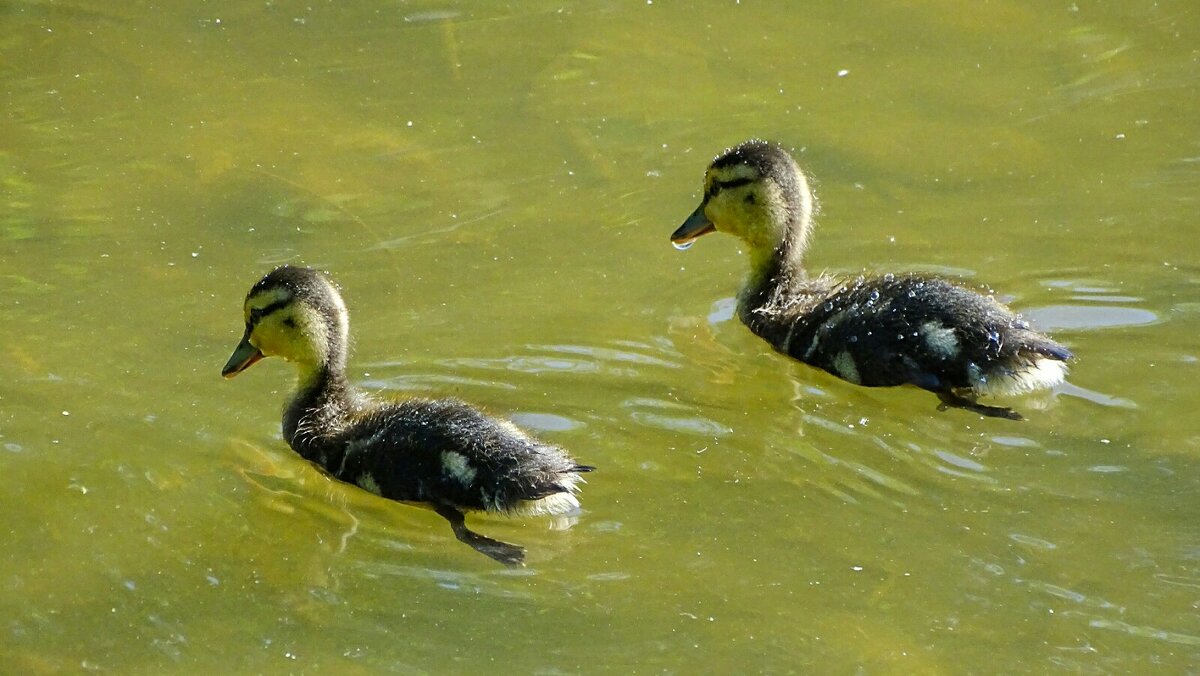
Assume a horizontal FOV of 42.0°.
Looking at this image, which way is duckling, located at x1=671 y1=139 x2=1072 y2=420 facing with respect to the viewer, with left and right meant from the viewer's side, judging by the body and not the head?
facing to the left of the viewer

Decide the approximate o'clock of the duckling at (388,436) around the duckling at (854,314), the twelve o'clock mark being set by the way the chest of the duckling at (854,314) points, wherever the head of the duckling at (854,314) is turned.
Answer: the duckling at (388,436) is roughly at 11 o'clock from the duckling at (854,314).

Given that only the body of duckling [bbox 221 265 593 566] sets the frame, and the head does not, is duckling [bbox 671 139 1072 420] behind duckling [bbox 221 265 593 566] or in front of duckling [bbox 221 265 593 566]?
behind

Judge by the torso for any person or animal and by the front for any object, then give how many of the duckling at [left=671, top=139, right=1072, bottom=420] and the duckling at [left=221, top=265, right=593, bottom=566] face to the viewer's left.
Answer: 2

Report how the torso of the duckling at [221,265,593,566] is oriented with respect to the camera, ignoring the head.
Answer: to the viewer's left
